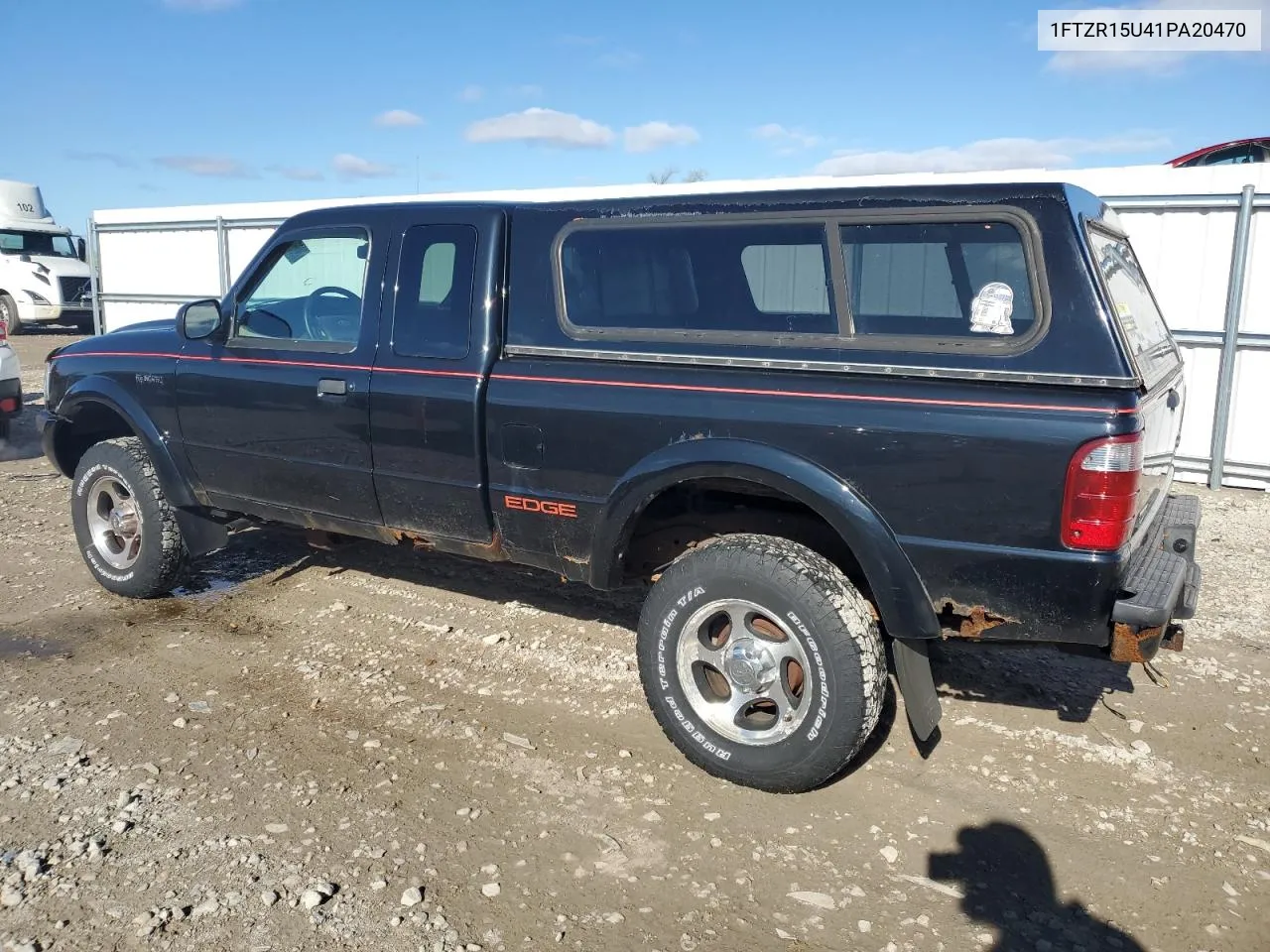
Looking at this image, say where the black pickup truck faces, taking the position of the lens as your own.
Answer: facing away from the viewer and to the left of the viewer

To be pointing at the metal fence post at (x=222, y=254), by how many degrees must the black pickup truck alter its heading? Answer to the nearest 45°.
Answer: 0° — it already faces it

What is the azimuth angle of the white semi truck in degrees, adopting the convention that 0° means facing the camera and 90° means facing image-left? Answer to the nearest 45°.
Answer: approximately 315°

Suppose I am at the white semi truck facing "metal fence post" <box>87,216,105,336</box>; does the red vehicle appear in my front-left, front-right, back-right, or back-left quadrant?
front-left

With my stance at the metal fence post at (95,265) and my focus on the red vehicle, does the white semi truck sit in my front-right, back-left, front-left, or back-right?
back-left

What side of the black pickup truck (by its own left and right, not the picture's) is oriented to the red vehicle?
right

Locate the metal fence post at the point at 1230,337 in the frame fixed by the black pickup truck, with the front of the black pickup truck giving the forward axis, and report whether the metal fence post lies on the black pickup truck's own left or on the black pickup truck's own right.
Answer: on the black pickup truck's own right
